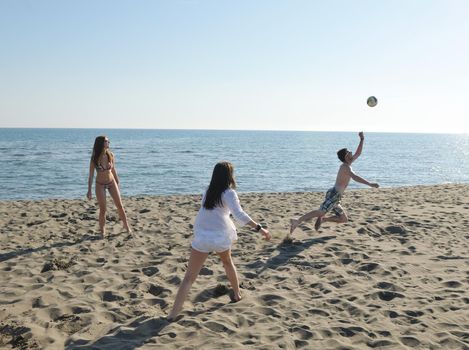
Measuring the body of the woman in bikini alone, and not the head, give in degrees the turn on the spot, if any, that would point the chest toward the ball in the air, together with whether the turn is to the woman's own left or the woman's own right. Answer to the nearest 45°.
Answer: approximately 45° to the woman's own left

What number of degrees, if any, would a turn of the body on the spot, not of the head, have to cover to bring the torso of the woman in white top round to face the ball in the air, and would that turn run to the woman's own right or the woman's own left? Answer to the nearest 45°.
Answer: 0° — they already face it

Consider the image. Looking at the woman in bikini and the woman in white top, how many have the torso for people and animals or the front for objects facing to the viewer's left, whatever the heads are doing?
0

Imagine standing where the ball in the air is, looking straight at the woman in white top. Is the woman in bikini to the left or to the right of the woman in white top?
right

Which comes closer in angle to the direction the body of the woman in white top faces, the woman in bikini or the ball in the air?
the ball in the air

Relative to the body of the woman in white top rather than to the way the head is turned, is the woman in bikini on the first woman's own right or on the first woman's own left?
on the first woman's own left

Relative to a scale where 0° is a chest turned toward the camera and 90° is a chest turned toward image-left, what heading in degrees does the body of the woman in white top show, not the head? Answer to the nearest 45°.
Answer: approximately 225°

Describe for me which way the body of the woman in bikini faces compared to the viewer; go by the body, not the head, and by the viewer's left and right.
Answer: facing the viewer and to the right of the viewer
